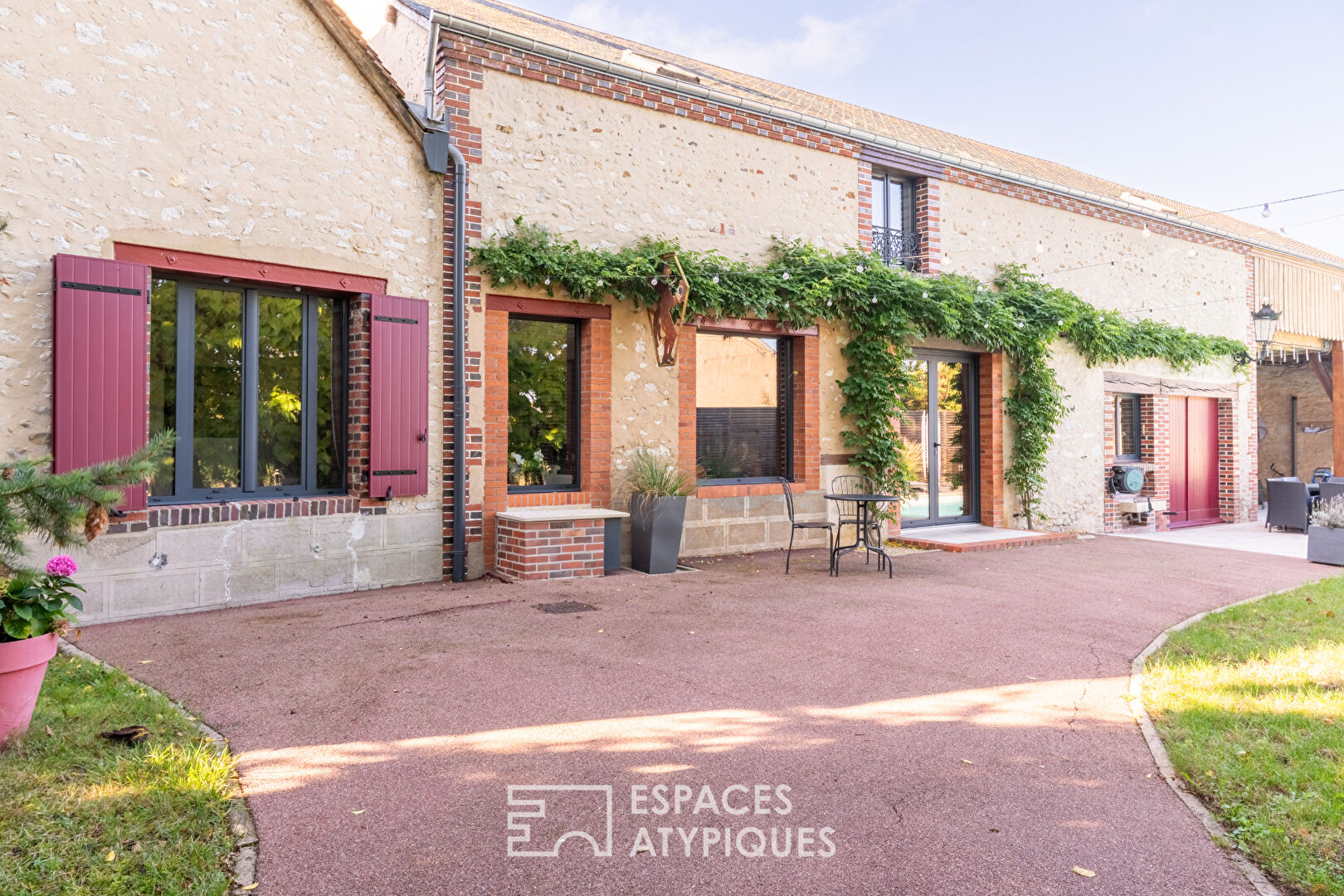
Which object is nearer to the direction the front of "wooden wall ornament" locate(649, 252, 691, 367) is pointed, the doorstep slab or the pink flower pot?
the pink flower pot

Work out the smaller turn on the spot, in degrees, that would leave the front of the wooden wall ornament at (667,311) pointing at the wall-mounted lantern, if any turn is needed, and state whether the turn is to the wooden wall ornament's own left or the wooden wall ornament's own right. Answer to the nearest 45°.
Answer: approximately 135° to the wooden wall ornament's own left

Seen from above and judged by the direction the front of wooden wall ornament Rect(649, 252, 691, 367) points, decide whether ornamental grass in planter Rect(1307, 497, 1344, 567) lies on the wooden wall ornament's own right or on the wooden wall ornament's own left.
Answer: on the wooden wall ornament's own left

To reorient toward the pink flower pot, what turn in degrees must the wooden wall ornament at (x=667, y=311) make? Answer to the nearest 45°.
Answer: approximately 45° to its right

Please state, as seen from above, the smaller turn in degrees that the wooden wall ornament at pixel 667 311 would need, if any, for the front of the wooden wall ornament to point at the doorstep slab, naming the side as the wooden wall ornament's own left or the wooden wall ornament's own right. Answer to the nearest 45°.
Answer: approximately 135° to the wooden wall ornament's own left

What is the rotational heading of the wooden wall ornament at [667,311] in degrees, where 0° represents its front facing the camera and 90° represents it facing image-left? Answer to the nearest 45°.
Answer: approximately 0°
